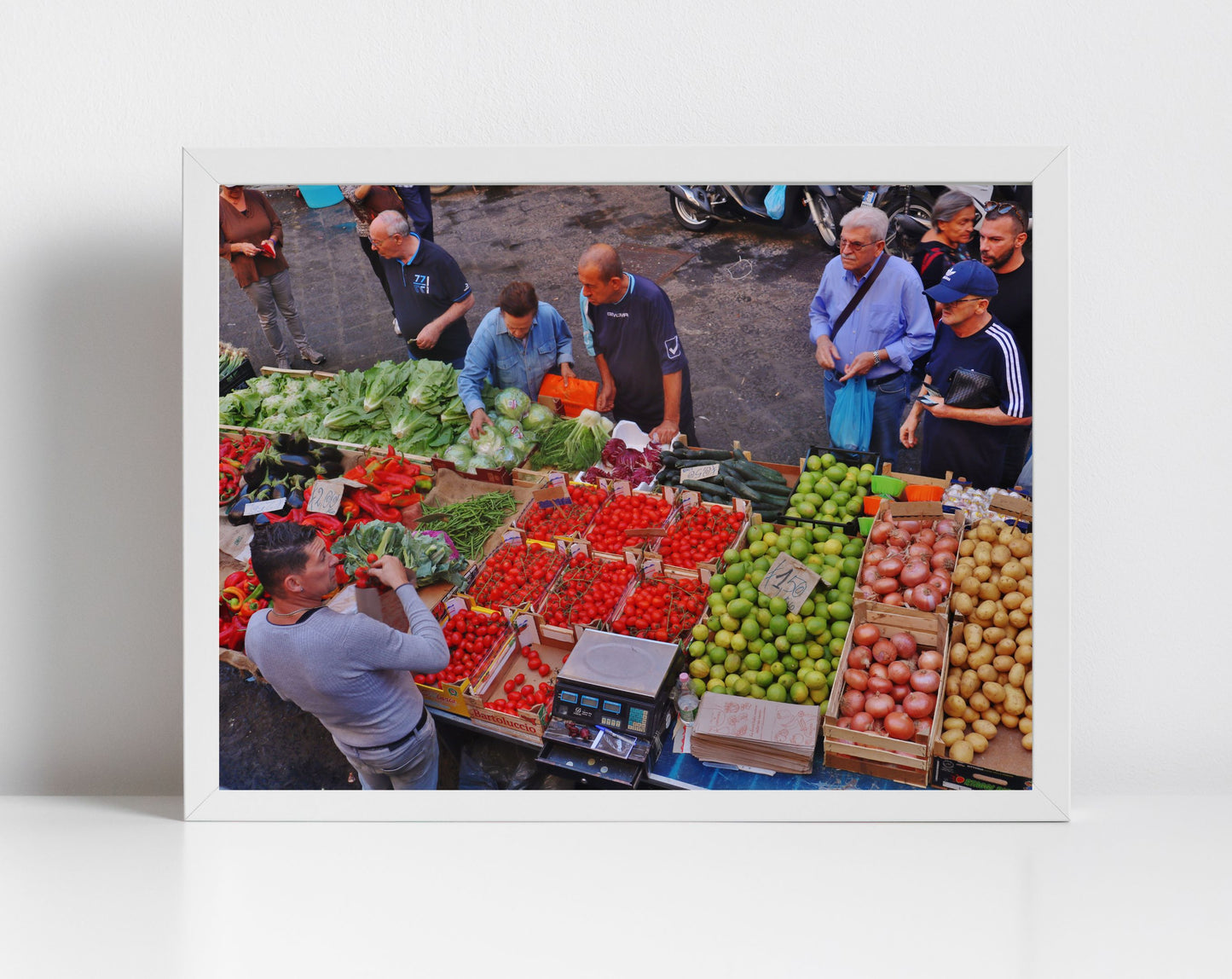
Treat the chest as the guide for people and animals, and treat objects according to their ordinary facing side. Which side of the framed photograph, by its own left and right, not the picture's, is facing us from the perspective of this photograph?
front
